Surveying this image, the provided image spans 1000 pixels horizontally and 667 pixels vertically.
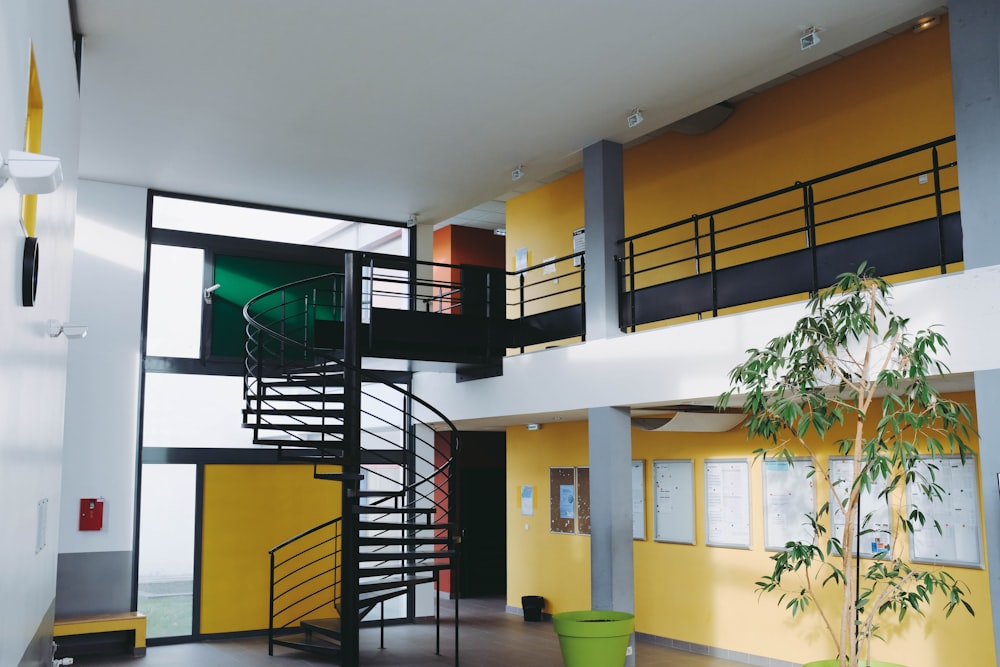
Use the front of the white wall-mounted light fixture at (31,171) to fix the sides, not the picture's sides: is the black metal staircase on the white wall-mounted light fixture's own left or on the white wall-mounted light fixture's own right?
on the white wall-mounted light fixture's own left

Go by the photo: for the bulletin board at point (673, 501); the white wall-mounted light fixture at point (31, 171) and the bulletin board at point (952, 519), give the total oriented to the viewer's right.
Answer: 1

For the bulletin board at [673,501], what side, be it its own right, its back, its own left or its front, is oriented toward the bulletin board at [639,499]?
right

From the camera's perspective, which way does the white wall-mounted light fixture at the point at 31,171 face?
to the viewer's right

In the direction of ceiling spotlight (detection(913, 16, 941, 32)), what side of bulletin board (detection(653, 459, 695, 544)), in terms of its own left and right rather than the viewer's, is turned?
left

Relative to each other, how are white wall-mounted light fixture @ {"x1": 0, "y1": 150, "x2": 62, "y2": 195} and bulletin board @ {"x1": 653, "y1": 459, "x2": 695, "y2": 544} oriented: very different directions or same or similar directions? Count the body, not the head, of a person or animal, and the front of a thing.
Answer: very different directions

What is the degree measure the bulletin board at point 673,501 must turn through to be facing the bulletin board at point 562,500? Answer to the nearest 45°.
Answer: approximately 90° to its right

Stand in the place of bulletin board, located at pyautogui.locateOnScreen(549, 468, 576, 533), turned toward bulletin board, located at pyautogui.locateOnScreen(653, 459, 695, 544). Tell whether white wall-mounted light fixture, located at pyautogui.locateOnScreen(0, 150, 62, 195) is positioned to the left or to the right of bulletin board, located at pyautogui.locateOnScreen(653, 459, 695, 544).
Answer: right

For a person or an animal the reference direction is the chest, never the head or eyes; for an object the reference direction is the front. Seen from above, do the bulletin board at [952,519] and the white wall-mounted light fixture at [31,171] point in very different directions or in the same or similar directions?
very different directions

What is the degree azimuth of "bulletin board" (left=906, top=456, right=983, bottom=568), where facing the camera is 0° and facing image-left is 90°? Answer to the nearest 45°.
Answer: approximately 45°

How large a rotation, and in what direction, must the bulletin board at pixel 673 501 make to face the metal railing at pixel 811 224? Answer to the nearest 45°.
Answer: approximately 90° to its left

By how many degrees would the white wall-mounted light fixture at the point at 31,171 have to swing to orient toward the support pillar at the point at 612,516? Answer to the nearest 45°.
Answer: approximately 45° to its left

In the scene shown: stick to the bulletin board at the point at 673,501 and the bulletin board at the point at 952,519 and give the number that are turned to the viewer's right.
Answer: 0

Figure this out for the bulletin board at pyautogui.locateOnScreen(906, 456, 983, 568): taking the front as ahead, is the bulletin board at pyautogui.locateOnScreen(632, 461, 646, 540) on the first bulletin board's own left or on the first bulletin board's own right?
on the first bulletin board's own right
